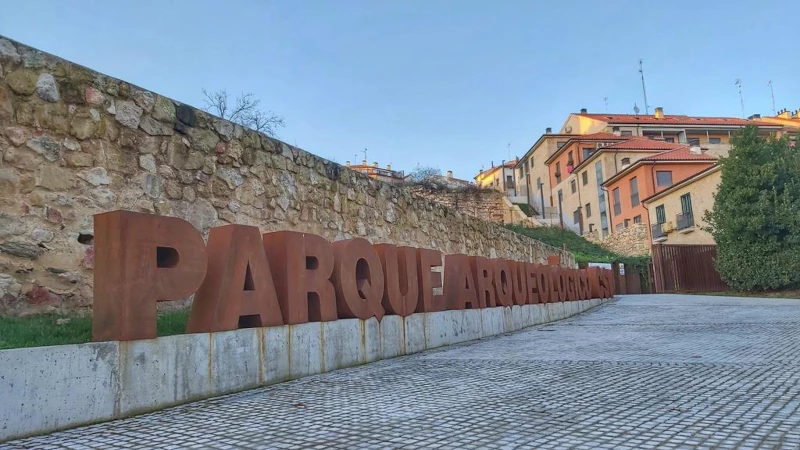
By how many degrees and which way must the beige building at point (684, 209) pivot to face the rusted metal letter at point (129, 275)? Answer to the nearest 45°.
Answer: approximately 45° to its left

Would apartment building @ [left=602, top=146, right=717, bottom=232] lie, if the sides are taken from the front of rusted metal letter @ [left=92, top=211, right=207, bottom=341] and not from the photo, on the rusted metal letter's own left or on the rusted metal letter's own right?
on the rusted metal letter's own left

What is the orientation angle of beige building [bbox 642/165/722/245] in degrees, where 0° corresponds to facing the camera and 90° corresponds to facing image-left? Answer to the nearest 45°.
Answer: approximately 45°

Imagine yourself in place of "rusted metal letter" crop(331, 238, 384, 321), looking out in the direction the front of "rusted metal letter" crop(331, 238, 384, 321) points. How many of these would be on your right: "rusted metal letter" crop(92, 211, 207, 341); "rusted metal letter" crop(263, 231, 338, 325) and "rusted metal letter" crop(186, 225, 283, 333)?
3

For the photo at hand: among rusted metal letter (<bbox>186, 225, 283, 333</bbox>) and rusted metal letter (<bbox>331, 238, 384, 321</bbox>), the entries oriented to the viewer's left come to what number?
0

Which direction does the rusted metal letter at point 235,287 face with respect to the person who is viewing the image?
facing the viewer and to the right of the viewer

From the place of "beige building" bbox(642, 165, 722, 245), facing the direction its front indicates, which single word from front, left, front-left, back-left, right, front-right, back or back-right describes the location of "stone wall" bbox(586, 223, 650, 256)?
right

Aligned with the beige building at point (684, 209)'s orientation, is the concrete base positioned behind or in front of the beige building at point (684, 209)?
in front

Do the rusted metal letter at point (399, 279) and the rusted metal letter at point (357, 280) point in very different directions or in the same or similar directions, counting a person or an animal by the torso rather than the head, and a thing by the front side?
same or similar directions

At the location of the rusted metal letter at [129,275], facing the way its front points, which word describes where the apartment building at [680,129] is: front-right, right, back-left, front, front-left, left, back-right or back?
left

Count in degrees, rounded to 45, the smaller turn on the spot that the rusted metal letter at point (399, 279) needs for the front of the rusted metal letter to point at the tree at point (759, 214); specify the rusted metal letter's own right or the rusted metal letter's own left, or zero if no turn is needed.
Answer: approximately 90° to the rusted metal letter's own left

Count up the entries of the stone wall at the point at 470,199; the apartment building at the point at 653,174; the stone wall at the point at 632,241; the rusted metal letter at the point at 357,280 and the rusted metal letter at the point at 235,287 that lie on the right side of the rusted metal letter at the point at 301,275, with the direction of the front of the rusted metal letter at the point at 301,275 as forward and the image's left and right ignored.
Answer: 1

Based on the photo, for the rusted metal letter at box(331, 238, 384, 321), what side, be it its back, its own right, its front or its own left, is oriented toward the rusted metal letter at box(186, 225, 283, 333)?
right

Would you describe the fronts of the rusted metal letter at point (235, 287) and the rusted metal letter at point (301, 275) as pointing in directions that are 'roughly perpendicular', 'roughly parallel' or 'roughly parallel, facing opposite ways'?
roughly parallel

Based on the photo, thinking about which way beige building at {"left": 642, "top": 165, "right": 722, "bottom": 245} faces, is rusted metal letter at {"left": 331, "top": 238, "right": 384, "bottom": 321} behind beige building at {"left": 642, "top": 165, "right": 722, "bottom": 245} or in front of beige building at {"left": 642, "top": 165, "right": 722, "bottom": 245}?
in front

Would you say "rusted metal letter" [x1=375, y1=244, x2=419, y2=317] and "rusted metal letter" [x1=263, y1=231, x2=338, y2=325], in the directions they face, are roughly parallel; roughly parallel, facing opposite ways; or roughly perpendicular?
roughly parallel

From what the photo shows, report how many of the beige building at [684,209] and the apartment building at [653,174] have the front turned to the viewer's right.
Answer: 0

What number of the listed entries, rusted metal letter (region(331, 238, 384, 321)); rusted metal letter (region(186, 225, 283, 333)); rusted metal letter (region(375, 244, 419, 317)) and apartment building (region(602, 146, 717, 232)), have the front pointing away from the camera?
0

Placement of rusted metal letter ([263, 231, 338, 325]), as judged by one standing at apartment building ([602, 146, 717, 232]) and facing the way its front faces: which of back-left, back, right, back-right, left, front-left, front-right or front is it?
front-left

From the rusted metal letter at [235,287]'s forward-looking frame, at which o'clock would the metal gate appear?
The metal gate is roughly at 9 o'clock from the rusted metal letter.
